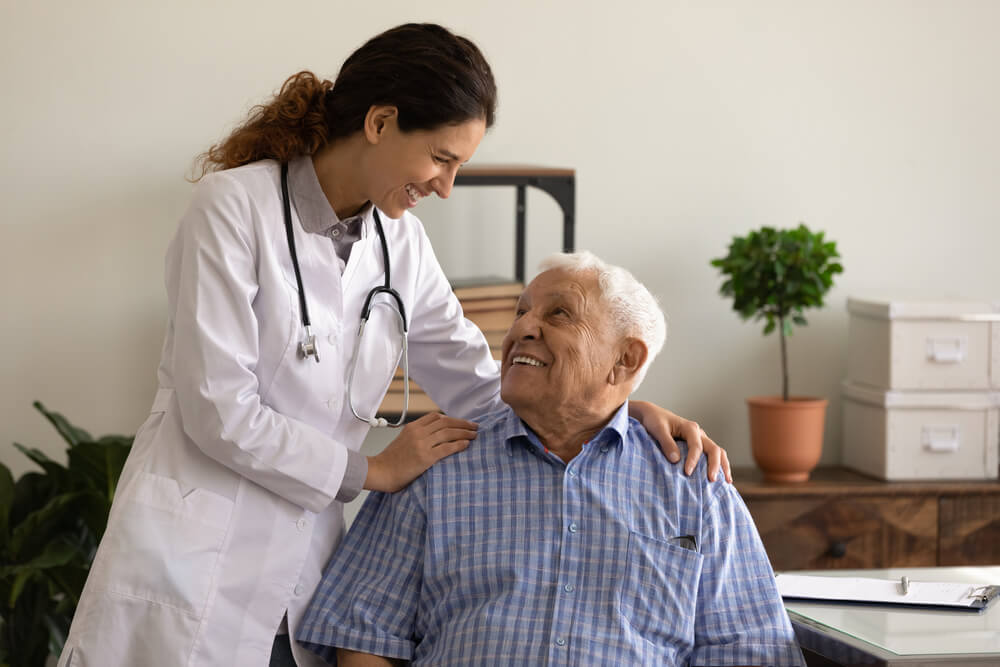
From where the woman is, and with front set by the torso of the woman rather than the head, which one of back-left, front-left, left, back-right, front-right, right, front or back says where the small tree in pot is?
left

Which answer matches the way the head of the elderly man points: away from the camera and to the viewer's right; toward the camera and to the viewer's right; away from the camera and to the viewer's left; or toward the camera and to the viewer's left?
toward the camera and to the viewer's left

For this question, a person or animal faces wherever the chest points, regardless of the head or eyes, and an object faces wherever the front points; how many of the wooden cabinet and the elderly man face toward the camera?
2

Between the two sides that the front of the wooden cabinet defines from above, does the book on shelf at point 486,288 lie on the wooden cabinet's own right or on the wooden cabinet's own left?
on the wooden cabinet's own right

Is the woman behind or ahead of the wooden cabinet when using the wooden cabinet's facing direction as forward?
ahead

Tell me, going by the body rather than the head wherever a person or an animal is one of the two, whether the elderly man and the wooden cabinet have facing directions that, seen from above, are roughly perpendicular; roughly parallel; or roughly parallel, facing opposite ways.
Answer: roughly parallel

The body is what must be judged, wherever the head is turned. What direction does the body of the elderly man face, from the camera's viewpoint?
toward the camera

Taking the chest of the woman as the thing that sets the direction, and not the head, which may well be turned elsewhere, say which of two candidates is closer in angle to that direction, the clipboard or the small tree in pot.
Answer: the clipboard

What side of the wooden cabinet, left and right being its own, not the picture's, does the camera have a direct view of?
front

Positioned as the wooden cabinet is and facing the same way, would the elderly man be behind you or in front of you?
in front

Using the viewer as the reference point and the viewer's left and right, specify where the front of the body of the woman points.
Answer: facing the viewer and to the right of the viewer

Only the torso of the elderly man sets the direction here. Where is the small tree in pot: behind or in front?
behind

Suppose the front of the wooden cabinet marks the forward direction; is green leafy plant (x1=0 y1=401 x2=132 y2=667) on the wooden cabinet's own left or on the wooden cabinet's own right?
on the wooden cabinet's own right

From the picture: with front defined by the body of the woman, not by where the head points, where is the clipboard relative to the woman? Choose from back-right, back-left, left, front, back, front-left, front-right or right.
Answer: front-left

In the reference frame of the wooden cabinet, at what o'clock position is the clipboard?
The clipboard is roughly at 12 o'clock from the wooden cabinet.

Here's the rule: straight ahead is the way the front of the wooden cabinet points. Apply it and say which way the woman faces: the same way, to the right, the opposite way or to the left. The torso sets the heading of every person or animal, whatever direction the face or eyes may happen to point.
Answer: to the left
